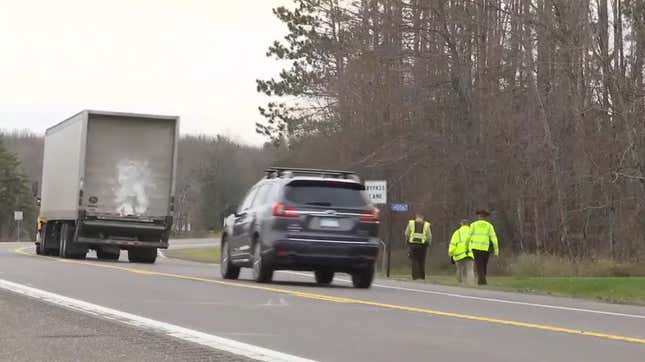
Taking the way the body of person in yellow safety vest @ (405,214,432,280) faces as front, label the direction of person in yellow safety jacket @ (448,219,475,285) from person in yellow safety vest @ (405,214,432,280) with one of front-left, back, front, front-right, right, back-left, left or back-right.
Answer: back-right

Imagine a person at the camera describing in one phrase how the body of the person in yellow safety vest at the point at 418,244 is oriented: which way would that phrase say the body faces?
away from the camera

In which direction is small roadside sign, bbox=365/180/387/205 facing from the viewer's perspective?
toward the camera

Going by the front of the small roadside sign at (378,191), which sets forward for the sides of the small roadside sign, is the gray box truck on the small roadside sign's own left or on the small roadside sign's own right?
on the small roadside sign's own right

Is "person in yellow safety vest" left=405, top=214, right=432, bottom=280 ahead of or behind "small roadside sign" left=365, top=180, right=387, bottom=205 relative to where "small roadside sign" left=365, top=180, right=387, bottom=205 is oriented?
ahead

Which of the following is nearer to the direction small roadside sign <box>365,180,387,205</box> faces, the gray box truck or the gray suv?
the gray suv

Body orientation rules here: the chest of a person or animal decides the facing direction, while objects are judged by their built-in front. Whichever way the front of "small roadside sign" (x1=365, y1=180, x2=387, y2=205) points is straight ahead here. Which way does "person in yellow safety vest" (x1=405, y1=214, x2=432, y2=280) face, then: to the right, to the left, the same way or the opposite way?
the opposite way
